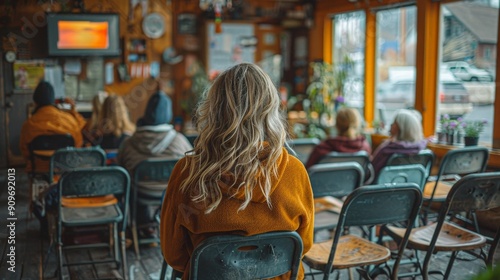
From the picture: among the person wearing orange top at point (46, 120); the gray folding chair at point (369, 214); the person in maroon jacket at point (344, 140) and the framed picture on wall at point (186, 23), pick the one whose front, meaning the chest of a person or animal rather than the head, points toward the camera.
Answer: the framed picture on wall

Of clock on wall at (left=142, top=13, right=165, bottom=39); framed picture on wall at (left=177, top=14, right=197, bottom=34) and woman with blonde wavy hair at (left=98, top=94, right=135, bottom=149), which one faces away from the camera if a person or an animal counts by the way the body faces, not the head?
the woman with blonde wavy hair

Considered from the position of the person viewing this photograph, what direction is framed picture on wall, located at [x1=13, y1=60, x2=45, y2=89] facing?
facing the viewer

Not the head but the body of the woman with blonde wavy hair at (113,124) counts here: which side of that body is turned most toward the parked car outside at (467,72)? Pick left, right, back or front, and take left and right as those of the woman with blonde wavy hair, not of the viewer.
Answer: right

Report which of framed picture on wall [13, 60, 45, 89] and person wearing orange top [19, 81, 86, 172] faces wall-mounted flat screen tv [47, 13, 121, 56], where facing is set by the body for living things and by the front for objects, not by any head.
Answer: the person wearing orange top

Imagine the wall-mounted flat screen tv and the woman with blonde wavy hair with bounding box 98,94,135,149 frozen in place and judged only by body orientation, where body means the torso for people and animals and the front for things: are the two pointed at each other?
yes

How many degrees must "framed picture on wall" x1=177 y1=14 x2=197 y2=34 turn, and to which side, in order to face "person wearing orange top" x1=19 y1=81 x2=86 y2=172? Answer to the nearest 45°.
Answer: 0° — it already faces them

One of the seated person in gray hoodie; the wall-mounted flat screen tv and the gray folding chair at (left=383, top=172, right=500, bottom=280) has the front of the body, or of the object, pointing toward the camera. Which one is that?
the wall-mounted flat screen tv

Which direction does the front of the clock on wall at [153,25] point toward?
toward the camera

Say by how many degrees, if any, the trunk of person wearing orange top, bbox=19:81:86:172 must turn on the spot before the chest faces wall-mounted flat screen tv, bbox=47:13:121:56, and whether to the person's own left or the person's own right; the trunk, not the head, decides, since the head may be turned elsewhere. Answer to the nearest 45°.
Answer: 0° — they already face it

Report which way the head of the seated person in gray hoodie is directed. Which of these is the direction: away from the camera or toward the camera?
away from the camera

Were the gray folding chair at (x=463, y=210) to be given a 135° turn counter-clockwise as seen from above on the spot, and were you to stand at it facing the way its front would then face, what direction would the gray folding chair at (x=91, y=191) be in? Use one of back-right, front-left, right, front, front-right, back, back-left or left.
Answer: right

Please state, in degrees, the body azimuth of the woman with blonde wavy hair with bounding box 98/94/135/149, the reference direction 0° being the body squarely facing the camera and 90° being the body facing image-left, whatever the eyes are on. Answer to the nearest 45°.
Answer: approximately 180°

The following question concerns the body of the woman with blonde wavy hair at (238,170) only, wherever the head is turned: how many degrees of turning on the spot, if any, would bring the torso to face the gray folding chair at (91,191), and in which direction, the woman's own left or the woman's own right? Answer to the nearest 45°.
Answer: approximately 45° to the woman's own left

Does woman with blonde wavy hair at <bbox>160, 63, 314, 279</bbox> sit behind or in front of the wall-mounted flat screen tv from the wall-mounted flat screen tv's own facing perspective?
in front

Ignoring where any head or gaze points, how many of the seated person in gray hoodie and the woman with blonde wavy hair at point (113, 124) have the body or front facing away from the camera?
2

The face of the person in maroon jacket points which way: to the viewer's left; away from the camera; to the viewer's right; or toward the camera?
away from the camera
